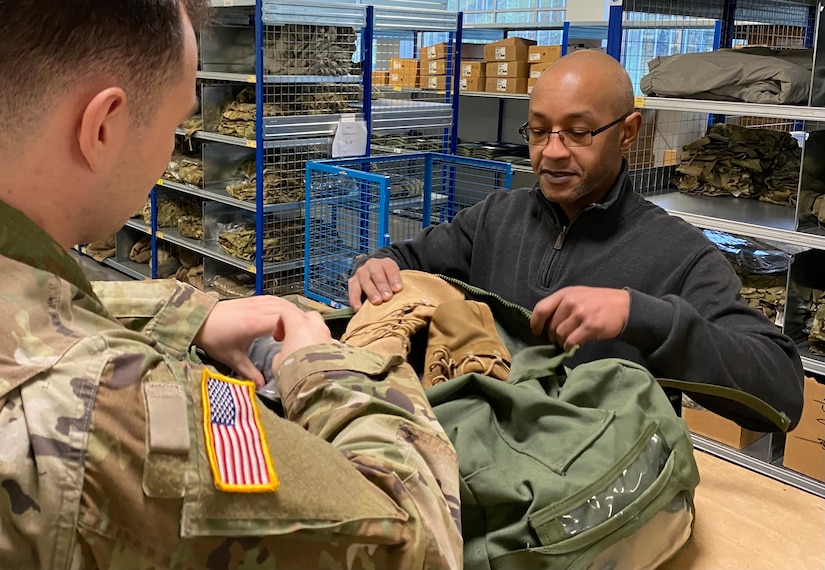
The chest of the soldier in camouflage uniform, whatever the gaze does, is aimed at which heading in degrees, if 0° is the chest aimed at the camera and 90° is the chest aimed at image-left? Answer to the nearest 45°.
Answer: approximately 225°

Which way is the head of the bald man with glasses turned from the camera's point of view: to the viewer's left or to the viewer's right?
to the viewer's left

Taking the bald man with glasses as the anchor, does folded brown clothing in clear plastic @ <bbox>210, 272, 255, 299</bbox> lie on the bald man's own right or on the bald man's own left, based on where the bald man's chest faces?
on the bald man's own right

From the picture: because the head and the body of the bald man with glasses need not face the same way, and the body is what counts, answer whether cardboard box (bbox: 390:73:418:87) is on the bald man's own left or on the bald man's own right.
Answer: on the bald man's own right

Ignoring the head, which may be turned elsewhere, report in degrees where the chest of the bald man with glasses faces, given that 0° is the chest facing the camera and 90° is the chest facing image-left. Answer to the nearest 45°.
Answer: approximately 45°

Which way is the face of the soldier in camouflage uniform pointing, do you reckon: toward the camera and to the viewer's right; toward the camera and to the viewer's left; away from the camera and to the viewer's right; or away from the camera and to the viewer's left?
away from the camera and to the viewer's right

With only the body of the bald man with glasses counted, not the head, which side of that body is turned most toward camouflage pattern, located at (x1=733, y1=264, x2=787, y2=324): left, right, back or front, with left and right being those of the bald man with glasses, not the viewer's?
back

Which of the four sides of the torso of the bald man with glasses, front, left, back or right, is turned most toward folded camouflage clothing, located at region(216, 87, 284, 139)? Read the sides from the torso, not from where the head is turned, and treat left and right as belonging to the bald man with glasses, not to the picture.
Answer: right

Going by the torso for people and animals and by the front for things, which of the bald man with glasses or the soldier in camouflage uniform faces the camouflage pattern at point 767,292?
the soldier in camouflage uniform

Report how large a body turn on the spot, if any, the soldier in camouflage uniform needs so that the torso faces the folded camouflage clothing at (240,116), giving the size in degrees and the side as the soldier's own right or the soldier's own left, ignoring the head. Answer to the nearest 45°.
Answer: approximately 45° to the soldier's own left

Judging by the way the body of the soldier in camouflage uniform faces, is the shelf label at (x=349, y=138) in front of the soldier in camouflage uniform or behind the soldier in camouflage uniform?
in front

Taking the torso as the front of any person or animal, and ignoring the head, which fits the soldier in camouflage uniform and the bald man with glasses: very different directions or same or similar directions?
very different directions

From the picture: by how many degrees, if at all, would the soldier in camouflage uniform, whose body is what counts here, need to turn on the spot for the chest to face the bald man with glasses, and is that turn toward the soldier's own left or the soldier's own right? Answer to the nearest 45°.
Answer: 0° — they already face them

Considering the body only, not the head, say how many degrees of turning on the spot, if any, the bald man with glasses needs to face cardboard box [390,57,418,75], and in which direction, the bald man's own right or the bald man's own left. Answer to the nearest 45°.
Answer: approximately 135° to the bald man's own right
